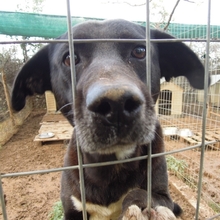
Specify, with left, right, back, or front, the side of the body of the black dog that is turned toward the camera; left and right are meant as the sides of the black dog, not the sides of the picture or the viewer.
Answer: front

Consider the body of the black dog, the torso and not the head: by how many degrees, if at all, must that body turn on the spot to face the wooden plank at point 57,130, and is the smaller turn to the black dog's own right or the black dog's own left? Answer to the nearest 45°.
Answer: approximately 180°

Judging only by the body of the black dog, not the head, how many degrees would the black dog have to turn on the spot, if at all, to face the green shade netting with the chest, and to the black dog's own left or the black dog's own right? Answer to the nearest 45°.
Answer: approximately 135° to the black dog's own right
